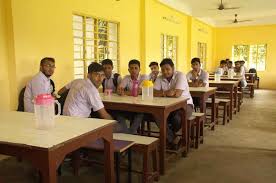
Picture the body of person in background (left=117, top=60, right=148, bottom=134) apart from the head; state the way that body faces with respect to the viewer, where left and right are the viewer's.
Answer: facing the viewer

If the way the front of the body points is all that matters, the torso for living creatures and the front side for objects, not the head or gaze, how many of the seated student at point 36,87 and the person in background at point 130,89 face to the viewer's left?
0

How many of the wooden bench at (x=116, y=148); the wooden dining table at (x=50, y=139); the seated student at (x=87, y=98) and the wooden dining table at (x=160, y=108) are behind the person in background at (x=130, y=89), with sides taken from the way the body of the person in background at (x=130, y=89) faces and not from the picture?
0

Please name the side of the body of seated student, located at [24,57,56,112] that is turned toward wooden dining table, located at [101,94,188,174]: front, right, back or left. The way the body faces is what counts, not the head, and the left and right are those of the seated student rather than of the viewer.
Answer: front

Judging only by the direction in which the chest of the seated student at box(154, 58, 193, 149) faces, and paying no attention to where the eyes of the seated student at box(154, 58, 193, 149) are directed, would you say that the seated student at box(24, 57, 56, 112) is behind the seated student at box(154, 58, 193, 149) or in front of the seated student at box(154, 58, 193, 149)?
in front

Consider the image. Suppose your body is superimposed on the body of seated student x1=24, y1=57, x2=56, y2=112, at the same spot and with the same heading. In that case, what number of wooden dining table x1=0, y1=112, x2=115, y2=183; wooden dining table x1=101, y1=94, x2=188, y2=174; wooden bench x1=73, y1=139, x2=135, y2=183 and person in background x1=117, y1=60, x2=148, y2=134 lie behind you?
0

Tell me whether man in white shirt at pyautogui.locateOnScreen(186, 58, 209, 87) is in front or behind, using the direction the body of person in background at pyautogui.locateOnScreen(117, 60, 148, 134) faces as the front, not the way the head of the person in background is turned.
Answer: behind

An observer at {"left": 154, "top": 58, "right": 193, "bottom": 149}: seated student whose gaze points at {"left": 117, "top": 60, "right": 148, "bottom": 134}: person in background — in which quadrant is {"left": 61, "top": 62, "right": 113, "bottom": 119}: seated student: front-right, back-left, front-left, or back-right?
front-left

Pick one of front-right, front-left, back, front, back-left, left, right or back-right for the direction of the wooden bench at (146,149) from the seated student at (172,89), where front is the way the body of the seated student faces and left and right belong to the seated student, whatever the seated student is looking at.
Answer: front-left

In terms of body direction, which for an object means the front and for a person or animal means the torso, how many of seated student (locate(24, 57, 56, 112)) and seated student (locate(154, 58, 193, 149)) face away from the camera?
0

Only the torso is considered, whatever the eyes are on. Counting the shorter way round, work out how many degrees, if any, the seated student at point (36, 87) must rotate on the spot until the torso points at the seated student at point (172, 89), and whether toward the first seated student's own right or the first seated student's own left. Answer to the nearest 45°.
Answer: approximately 45° to the first seated student's own left

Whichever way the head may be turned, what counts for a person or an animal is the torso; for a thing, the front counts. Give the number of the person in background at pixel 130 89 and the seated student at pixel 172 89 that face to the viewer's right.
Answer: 0

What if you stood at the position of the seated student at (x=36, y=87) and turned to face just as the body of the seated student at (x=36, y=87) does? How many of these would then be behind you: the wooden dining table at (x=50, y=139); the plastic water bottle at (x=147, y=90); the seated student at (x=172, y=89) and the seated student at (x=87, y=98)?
0

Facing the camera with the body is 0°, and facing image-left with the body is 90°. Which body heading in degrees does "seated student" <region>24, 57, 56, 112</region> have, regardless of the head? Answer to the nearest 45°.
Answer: approximately 315°

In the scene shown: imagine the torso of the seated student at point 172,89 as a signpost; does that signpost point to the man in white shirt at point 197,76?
no

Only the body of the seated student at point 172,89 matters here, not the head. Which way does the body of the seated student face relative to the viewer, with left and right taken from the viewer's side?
facing the viewer and to the left of the viewer

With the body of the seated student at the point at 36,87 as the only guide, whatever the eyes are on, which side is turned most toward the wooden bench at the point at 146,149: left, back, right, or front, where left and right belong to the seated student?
front
